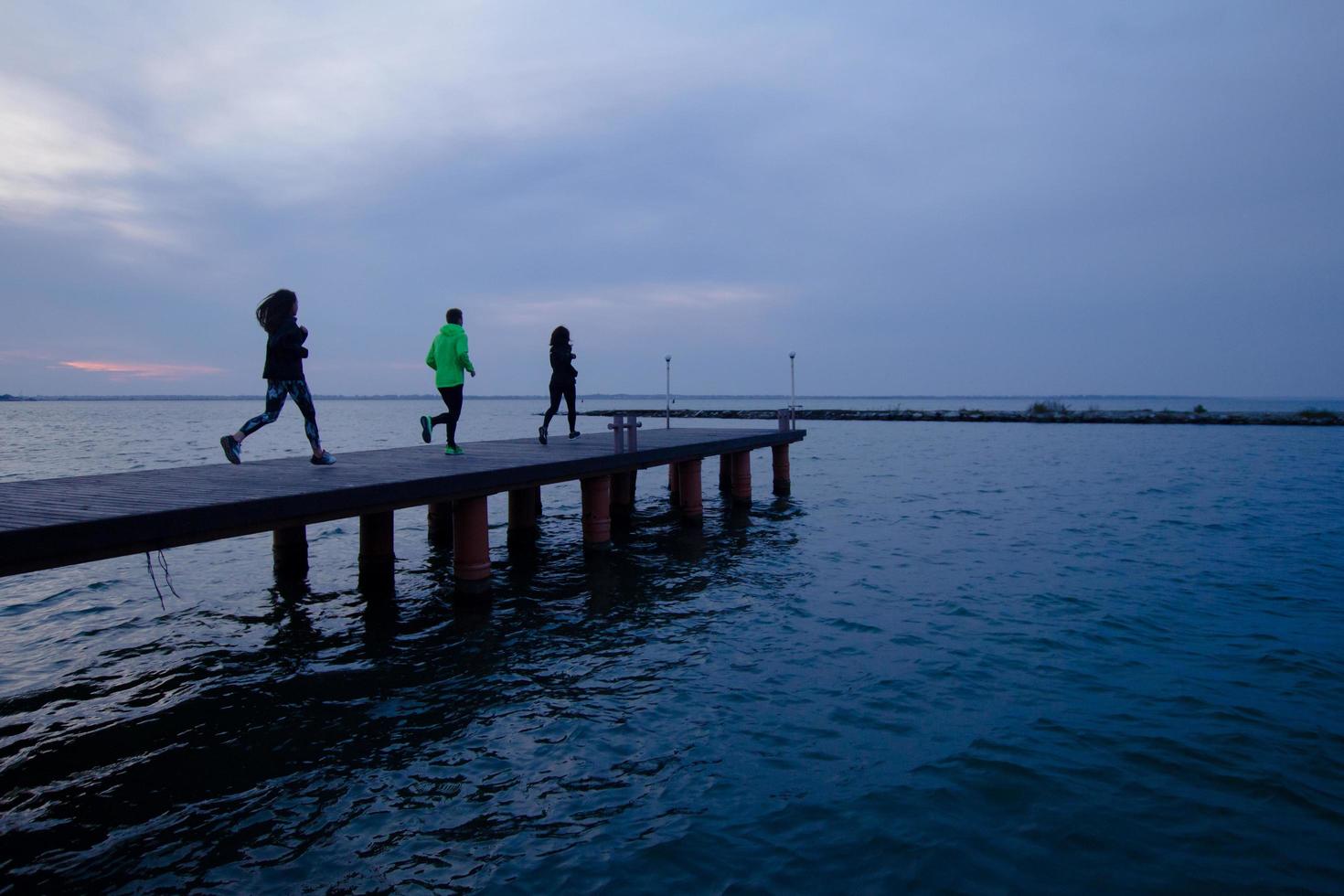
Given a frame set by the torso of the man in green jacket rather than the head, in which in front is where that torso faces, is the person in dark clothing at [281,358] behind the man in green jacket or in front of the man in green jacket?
behind

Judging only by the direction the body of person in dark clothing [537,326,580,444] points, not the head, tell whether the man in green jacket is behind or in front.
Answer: behind

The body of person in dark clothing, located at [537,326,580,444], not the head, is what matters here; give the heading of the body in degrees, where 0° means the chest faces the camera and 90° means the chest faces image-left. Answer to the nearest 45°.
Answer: approximately 225°

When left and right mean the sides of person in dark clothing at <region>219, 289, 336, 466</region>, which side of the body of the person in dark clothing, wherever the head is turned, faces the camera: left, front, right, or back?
right

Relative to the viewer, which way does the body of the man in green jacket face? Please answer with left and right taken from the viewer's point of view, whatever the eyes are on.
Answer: facing away from the viewer and to the right of the viewer

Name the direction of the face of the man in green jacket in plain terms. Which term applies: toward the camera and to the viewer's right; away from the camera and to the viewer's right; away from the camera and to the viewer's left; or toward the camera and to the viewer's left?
away from the camera and to the viewer's right
